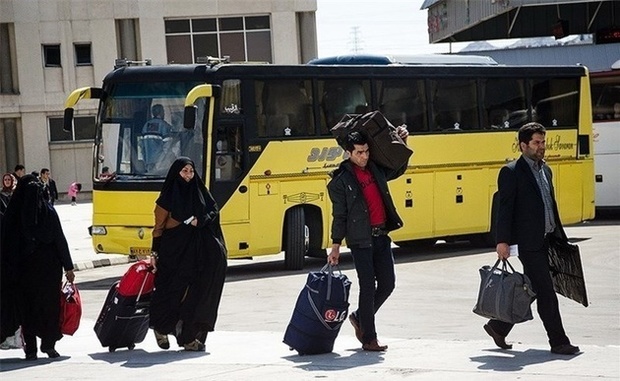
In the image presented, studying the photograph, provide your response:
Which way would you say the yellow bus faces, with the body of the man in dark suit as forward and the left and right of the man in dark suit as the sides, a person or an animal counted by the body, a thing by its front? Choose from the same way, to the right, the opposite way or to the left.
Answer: to the right

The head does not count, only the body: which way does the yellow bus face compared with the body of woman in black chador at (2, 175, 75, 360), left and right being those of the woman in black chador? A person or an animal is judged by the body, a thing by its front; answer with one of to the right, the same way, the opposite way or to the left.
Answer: to the right

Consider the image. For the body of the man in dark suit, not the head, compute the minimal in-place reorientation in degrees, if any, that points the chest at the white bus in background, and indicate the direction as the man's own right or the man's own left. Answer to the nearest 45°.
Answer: approximately 135° to the man's own left

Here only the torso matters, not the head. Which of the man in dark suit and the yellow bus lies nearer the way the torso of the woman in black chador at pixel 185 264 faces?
the man in dark suit

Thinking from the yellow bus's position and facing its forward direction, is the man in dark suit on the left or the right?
on its left

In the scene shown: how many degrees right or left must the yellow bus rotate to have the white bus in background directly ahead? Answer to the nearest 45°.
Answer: approximately 180°

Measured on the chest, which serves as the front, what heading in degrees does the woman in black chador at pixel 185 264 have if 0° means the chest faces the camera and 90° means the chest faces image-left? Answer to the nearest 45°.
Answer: approximately 315°

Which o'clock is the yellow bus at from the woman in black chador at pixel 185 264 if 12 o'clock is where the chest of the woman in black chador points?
The yellow bus is roughly at 8 o'clock from the woman in black chador.

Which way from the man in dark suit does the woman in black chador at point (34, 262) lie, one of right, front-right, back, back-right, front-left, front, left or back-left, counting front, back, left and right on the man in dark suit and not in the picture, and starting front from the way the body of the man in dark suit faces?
back-right

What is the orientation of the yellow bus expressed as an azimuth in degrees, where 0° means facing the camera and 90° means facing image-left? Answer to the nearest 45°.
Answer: approximately 45°
